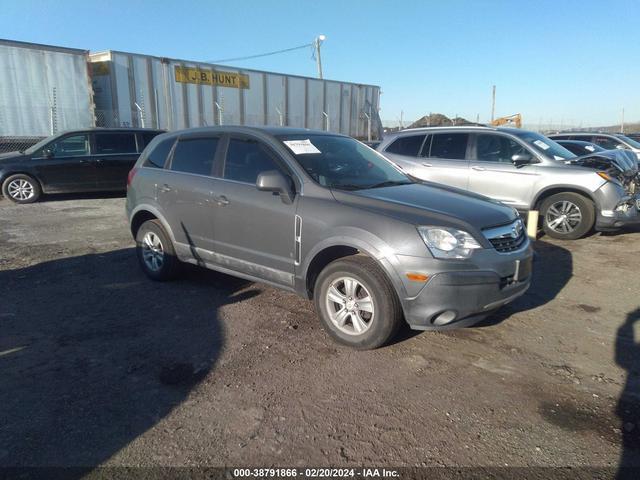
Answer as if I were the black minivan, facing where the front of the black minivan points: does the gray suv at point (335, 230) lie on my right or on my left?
on my left

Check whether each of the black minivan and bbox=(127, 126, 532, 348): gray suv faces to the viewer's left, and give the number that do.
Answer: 1

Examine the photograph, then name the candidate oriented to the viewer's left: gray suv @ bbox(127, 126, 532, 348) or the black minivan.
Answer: the black minivan

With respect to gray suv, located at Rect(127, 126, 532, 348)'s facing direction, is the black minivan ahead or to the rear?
to the rear

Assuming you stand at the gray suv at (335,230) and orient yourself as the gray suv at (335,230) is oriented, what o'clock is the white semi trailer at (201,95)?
The white semi trailer is roughly at 7 o'clock from the gray suv.

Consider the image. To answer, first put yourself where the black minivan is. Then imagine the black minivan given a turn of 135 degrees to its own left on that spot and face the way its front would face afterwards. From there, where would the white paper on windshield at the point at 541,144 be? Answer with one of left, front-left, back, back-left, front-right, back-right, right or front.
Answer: front

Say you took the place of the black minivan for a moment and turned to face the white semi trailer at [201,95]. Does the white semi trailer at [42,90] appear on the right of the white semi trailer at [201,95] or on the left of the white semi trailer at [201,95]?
left

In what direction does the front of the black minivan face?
to the viewer's left

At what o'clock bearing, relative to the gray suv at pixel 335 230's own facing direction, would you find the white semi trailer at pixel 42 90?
The white semi trailer is roughly at 6 o'clock from the gray suv.
